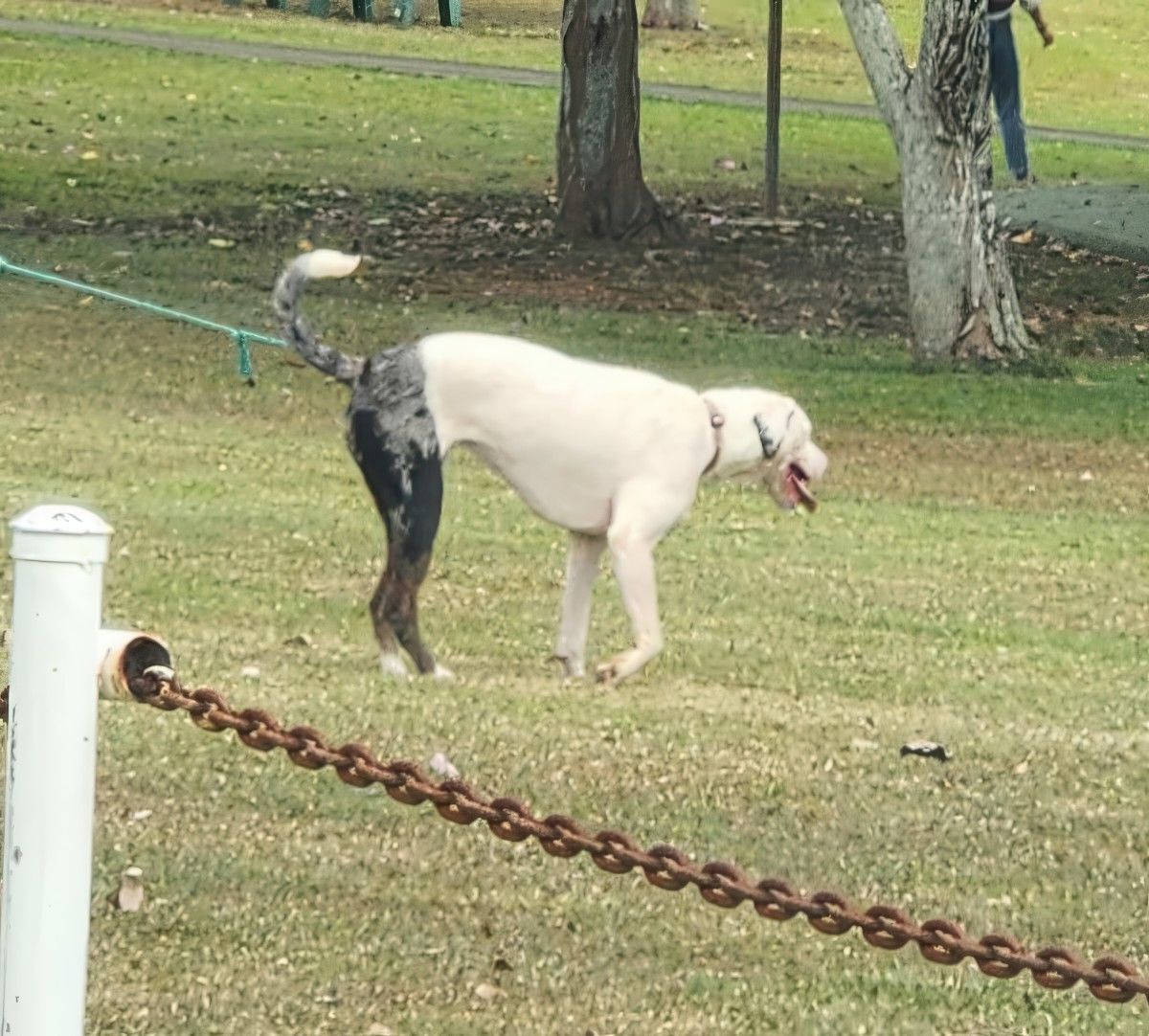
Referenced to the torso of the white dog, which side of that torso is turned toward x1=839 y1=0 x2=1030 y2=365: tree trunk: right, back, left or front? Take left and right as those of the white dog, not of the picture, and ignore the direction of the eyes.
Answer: left

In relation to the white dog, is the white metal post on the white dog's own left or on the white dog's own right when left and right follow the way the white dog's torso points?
on the white dog's own right

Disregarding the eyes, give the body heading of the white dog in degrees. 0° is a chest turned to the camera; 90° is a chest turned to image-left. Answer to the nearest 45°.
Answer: approximately 270°

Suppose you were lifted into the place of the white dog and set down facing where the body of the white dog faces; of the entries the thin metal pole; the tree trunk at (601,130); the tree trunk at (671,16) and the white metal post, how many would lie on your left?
3

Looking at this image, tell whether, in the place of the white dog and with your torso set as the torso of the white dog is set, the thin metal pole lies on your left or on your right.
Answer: on your left

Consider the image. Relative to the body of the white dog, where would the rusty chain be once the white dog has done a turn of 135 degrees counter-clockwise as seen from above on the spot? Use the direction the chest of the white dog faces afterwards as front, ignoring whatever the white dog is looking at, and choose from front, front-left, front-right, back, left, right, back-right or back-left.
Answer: back-left

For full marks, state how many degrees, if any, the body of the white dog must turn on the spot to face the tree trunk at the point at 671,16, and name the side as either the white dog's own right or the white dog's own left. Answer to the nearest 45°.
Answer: approximately 90° to the white dog's own left
